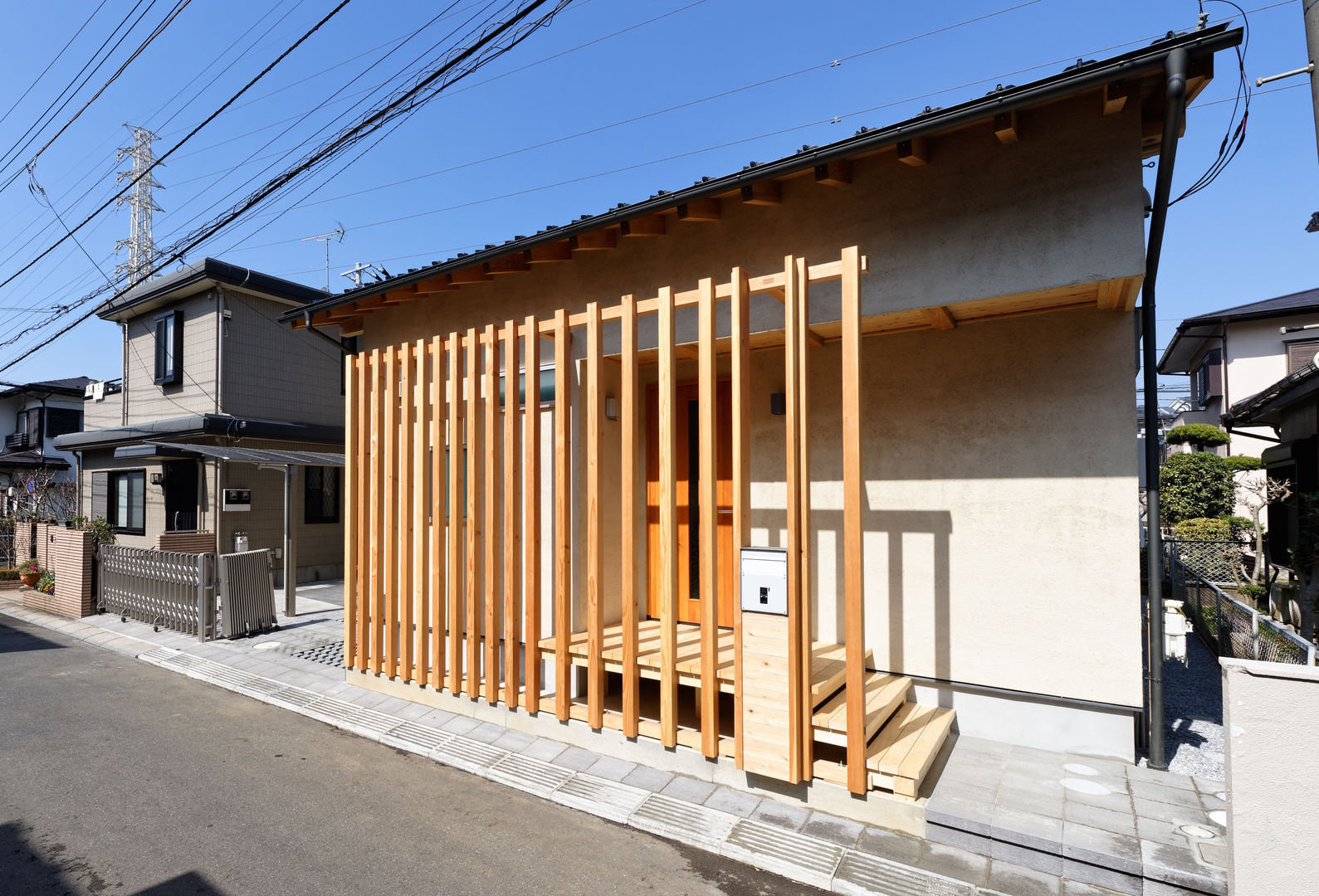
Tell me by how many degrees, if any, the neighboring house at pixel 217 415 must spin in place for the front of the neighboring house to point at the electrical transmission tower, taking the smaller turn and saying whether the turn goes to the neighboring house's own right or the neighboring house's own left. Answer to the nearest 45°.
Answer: approximately 135° to the neighboring house's own right

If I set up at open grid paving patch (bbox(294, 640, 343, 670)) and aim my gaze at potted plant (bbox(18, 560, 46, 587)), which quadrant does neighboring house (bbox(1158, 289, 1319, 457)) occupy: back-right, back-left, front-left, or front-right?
back-right

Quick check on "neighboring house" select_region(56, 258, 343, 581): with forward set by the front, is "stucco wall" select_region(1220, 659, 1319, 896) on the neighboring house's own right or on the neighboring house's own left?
on the neighboring house's own left

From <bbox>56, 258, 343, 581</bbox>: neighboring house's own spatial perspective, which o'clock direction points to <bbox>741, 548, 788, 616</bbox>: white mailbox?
The white mailbox is roughly at 10 o'clock from the neighboring house.

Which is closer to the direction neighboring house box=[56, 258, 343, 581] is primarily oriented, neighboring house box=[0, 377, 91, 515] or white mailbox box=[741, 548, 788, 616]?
the white mailbox

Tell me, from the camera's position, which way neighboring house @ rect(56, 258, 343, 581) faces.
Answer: facing the viewer and to the left of the viewer

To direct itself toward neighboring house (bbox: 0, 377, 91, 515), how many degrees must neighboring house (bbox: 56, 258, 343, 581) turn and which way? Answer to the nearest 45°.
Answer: approximately 135° to its right

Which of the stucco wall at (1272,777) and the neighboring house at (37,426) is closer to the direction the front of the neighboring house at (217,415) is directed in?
the stucco wall

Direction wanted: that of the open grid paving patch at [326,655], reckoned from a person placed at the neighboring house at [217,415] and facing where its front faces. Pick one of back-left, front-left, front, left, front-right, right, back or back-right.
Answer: front-left

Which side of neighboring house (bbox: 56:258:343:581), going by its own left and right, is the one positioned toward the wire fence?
left

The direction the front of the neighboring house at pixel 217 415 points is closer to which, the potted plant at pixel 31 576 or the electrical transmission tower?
the potted plant

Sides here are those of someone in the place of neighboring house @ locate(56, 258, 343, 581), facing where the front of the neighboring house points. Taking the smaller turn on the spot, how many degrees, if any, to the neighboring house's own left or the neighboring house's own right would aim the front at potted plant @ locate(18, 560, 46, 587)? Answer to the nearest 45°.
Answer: approximately 45° to the neighboring house's own right

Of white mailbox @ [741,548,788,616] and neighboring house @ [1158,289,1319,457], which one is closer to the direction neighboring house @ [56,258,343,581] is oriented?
the white mailbox
